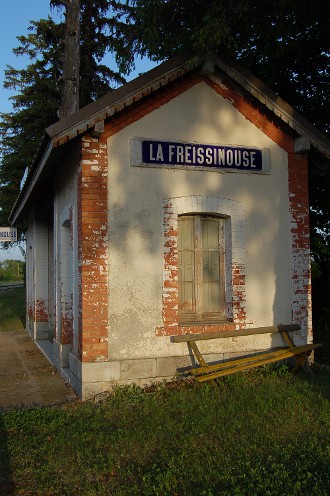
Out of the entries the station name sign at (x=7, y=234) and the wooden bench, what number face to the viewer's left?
0

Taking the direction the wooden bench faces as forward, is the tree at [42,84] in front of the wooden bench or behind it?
behind

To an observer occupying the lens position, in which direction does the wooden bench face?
facing the viewer and to the right of the viewer

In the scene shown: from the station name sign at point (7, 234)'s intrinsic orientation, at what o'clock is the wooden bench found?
The wooden bench is roughly at 11 o'clock from the station name sign.

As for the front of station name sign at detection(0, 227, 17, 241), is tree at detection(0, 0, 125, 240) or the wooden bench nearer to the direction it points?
the wooden bench

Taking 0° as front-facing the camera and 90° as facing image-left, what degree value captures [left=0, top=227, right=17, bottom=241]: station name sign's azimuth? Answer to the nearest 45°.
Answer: approximately 0°

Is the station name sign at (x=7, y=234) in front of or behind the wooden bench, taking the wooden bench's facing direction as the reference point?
behind
